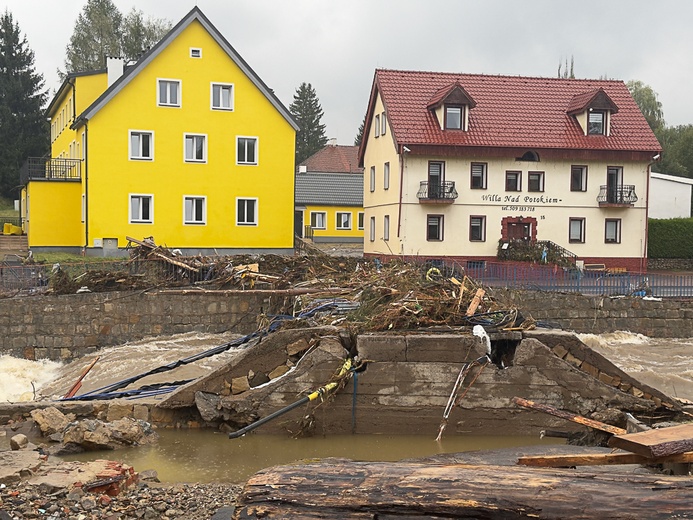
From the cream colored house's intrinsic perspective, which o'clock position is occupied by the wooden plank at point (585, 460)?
The wooden plank is roughly at 12 o'clock from the cream colored house.

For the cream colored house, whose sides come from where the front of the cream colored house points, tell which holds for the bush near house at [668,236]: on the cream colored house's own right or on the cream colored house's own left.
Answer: on the cream colored house's own left

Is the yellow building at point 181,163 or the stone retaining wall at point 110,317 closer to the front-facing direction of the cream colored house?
the stone retaining wall

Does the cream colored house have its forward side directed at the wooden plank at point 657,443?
yes

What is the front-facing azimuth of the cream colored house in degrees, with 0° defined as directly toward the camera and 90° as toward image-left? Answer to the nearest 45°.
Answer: approximately 0°

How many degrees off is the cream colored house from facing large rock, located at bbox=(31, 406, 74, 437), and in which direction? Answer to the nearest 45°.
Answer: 0° — it already faces it

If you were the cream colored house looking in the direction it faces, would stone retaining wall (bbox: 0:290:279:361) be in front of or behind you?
in front

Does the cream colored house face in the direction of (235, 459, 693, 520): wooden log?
yes

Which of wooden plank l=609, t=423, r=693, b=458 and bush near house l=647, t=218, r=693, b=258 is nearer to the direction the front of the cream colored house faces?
the wooden plank

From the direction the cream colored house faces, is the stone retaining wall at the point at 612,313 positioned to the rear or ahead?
ahead

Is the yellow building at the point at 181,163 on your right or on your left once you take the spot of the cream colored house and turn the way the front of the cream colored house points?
on your right

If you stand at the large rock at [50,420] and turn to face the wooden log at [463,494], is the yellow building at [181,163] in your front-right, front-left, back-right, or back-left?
back-left
